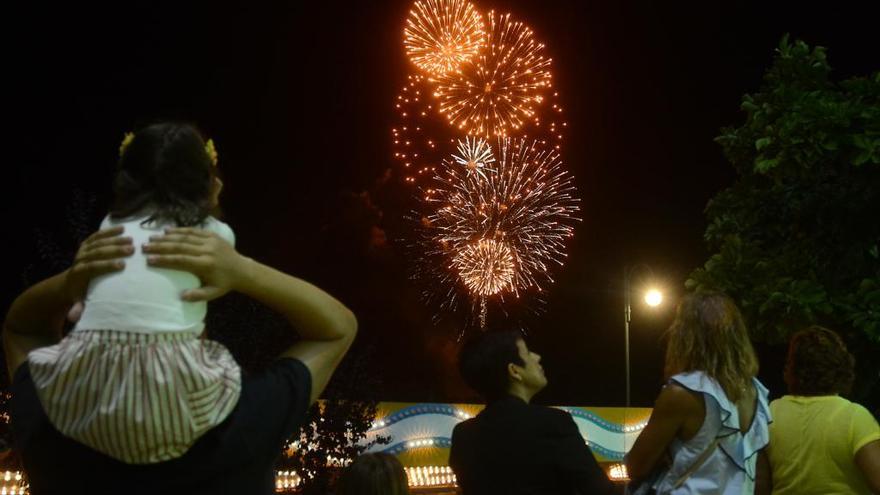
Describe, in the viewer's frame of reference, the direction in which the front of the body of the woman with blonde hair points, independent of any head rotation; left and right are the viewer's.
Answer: facing away from the viewer and to the left of the viewer

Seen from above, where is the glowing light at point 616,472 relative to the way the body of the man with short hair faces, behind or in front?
in front

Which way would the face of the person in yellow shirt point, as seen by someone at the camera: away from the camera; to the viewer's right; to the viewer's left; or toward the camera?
away from the camera

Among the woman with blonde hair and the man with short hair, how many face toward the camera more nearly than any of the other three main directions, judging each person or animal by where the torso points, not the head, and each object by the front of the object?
0

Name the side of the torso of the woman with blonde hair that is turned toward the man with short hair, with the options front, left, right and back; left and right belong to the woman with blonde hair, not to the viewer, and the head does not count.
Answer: left

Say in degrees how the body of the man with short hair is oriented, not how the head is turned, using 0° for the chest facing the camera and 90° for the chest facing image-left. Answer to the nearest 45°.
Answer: approximately 225°

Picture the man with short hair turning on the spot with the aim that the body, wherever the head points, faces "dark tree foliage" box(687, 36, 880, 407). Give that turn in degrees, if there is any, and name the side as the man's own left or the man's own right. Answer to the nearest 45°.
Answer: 0° — they already face it

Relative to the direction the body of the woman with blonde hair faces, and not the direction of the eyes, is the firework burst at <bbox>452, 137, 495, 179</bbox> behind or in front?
in front

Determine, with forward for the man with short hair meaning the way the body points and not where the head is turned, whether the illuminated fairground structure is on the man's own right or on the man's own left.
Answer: on the man's own left

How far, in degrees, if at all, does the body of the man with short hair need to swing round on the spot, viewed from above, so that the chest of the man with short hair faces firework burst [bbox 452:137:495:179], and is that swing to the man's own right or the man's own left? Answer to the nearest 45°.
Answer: approximately 45° to the man's own left

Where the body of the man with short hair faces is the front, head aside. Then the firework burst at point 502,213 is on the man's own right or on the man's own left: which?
on the man's own left
